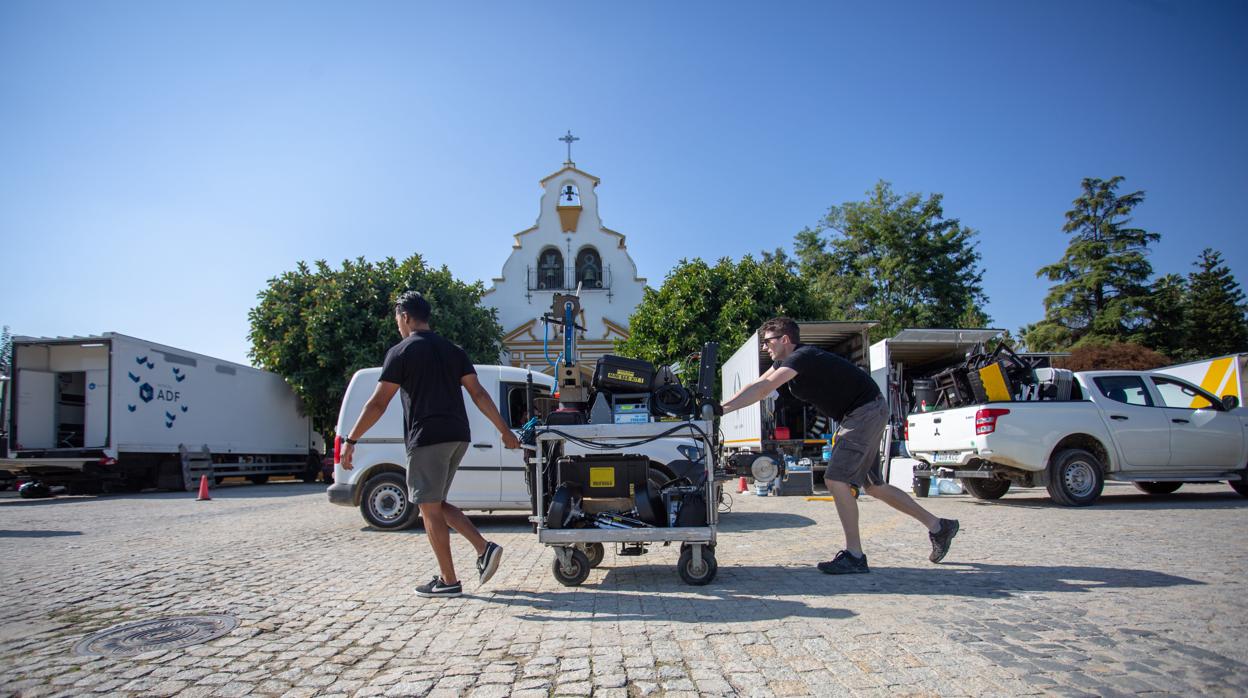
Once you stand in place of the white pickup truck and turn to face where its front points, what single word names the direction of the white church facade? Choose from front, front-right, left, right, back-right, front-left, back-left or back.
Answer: left

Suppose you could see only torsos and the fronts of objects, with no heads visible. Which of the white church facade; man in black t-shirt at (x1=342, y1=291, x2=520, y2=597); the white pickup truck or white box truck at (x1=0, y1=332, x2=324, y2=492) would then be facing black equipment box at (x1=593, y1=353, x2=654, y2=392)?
the white church facade

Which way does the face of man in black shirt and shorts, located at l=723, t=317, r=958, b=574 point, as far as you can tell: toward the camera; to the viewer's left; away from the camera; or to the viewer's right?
to the viewer's left

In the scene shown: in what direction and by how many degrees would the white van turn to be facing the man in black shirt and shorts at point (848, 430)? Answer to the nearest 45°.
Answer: approximately 45° to its right

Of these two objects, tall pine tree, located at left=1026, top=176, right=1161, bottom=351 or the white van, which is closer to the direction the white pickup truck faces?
the tall pine tree

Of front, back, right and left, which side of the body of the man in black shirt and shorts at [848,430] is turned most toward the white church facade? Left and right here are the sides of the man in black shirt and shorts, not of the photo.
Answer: right

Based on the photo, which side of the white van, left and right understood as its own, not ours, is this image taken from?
right

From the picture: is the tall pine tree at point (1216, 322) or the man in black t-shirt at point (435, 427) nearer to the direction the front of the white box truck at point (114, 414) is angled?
the tall pine tree

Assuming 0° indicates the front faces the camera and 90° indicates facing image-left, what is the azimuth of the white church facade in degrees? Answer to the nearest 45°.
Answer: approximately 0°

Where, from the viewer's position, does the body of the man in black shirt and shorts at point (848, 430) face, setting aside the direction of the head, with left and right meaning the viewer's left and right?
facing to the left of the viewer

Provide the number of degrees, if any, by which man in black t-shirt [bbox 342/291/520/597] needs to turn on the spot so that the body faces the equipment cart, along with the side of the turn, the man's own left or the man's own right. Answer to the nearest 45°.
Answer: approximately 135° to the man's own right

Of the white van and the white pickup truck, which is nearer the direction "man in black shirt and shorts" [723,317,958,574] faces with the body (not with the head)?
the white van
